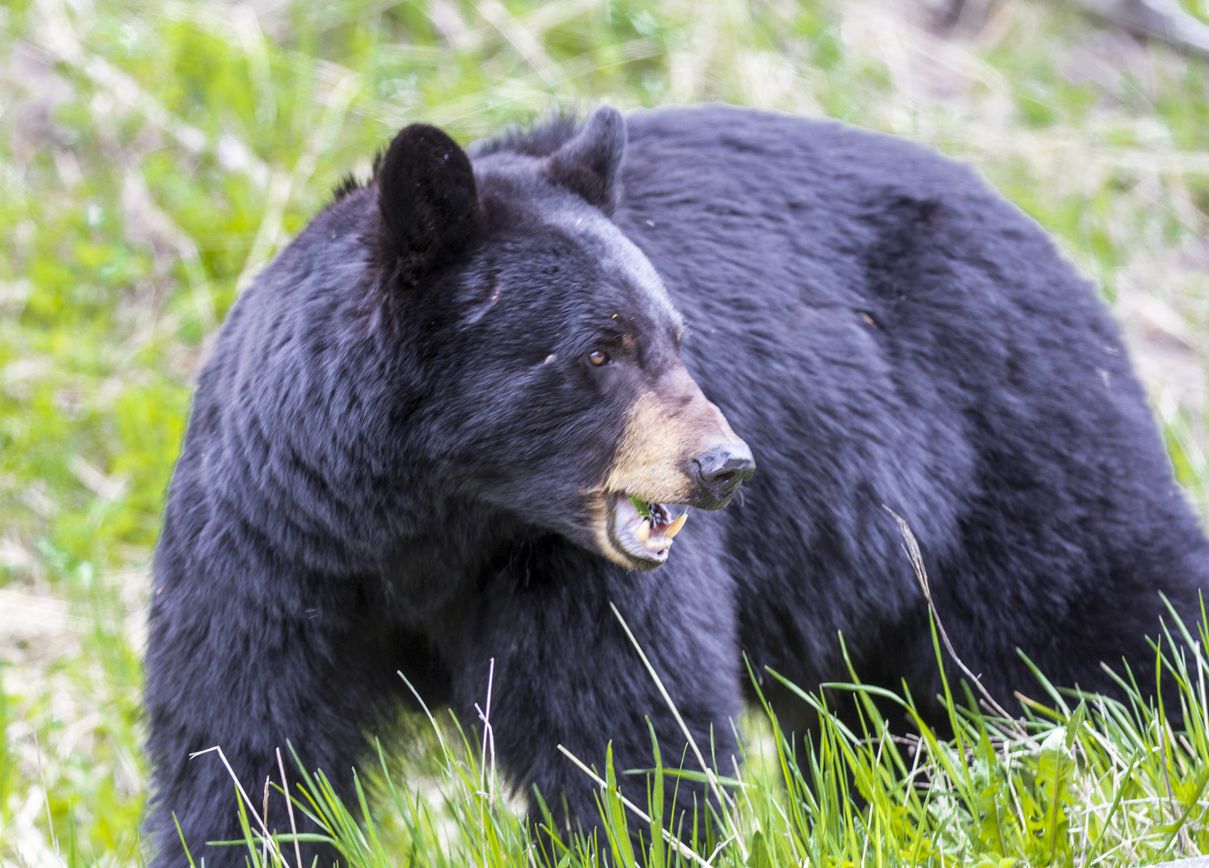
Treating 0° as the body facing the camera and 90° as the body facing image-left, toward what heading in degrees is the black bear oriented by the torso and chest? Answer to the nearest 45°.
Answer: approximately 45°
